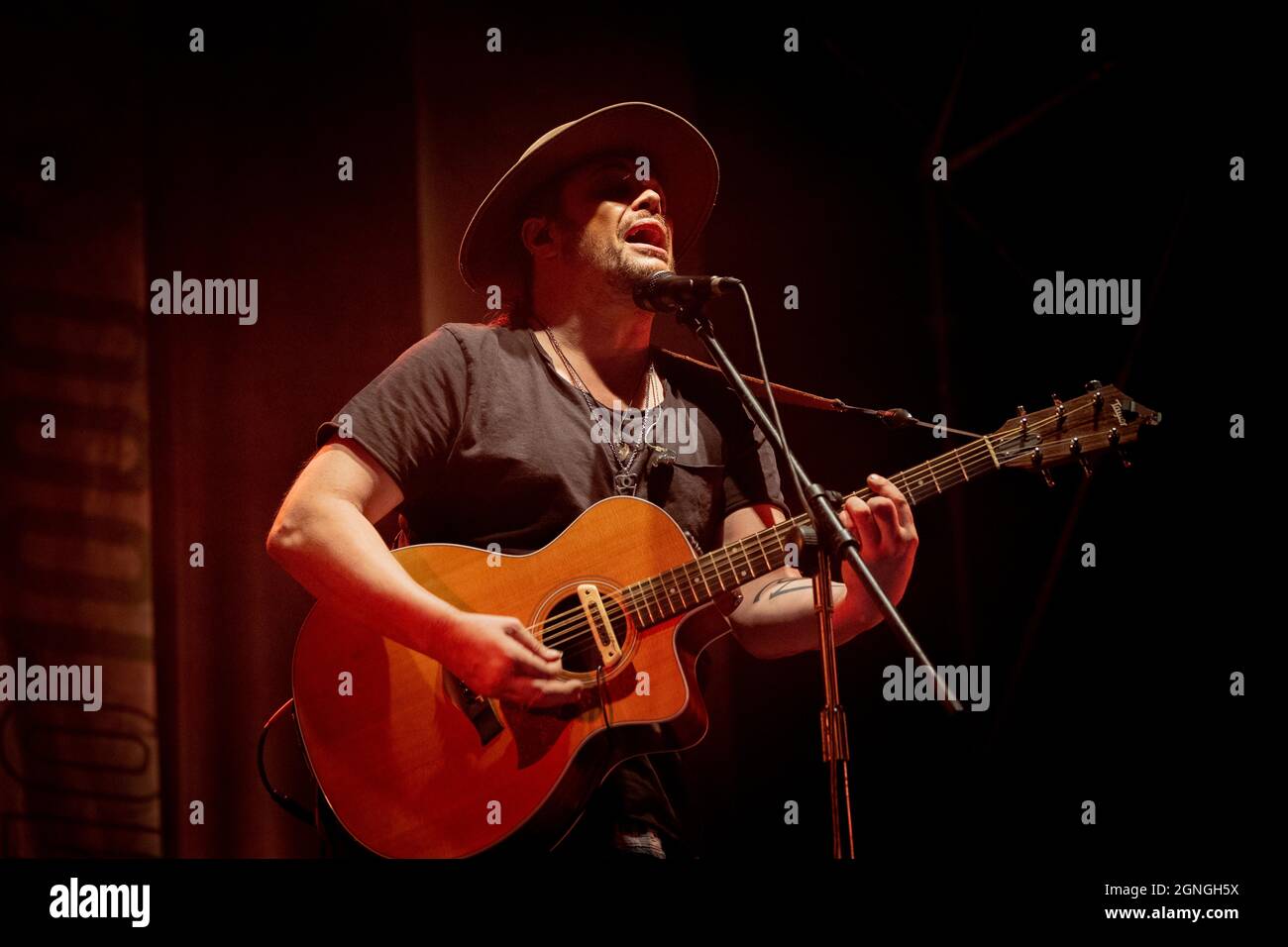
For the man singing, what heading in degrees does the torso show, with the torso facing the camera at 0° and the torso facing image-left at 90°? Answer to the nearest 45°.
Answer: approximately 315°

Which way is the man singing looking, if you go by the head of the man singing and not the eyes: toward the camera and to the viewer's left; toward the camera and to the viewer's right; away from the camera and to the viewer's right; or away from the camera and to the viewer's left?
toward the camera and to the viewer's right
